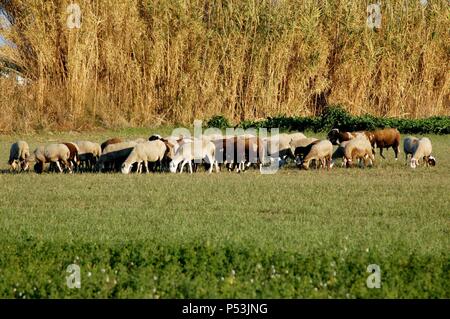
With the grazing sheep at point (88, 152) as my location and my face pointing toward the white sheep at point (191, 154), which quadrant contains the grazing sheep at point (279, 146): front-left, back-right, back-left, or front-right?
front-left

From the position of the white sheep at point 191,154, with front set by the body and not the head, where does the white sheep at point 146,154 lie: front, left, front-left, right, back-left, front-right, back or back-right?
front

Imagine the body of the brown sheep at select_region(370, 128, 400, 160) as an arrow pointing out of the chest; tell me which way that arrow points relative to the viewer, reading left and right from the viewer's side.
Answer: facing to the left of the viewer

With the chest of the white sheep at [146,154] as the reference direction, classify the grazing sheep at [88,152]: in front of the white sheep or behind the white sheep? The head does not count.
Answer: in front

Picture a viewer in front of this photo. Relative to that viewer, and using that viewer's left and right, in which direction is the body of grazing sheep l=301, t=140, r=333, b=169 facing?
facing the viewer and to the left of the viewer

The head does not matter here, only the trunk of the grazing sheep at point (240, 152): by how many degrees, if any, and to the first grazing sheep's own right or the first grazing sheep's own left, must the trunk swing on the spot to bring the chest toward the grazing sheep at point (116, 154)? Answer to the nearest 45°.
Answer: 0° — it already faces it

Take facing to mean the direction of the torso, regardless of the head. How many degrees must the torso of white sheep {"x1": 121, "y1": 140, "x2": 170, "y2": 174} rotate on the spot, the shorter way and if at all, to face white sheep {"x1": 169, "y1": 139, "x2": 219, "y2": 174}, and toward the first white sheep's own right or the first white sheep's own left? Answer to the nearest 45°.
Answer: approximately 180°

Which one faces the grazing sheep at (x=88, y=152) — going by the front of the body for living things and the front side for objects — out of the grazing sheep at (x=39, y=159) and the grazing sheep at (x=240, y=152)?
the grazing sheep at (x=240, y=152)

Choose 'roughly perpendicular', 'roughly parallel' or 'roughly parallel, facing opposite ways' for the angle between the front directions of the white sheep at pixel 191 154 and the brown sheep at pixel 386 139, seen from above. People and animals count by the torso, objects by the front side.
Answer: roughly parallel

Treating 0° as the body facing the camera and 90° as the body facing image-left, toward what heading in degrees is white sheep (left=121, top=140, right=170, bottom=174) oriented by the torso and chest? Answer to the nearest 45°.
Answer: approximately 90°

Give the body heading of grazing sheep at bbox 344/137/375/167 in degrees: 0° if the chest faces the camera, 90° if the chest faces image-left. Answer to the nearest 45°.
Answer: approximately 45°

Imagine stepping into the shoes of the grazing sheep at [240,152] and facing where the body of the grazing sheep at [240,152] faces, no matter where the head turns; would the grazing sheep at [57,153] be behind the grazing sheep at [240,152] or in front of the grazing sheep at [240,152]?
in front

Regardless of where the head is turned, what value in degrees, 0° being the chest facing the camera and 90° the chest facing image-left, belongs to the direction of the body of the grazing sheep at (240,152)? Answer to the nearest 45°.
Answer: approximately 90°

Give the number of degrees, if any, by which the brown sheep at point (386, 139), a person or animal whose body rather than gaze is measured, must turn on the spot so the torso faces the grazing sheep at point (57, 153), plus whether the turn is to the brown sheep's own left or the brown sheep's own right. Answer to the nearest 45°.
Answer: approximately 45° to the brown sheep's own left

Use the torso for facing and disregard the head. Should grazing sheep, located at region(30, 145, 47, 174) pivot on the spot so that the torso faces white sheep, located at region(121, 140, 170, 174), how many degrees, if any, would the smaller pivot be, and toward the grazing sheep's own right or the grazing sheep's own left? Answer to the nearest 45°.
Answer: approximately 90° to the grazing sheep's own left
